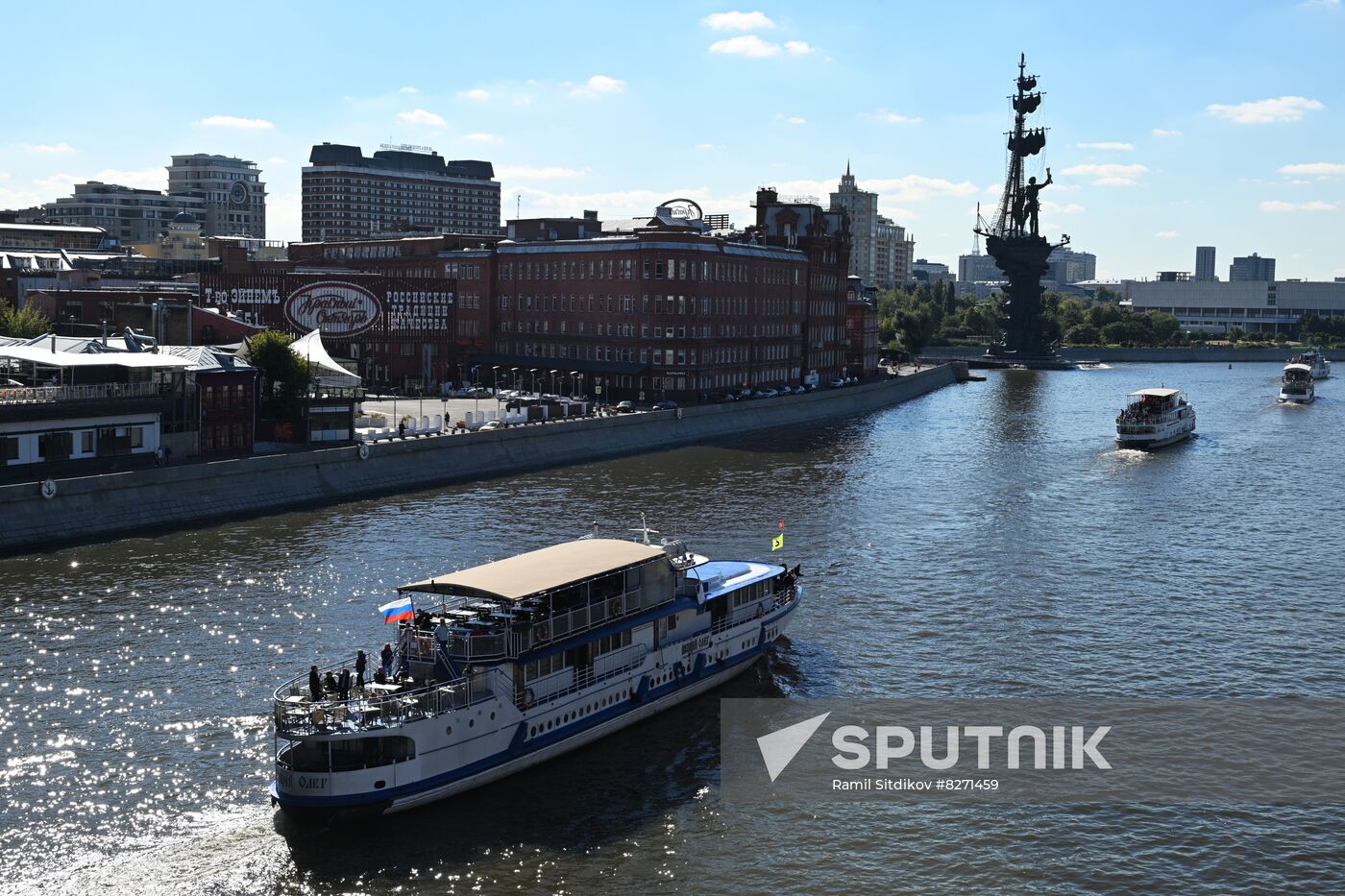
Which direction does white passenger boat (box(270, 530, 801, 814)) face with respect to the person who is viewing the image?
facing away from the viewer and to the right of the viewer
